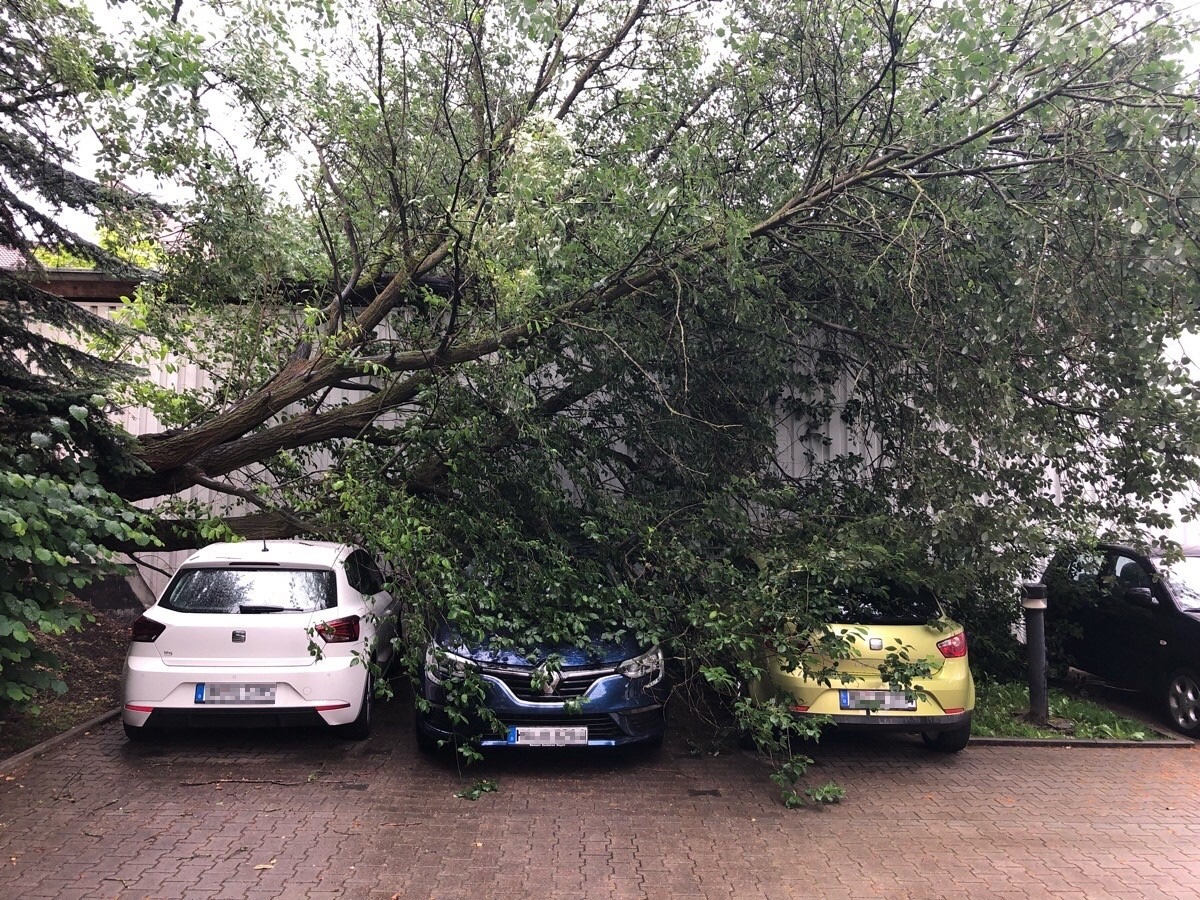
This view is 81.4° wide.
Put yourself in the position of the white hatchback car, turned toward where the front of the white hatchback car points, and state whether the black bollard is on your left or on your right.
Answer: on your right

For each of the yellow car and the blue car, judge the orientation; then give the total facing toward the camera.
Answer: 1

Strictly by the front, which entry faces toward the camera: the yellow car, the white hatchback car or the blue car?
the blue car

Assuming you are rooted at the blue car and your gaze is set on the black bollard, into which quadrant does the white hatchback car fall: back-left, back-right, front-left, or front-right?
back-left

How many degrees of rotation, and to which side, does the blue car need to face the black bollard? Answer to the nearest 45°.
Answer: approximately 90° to its left

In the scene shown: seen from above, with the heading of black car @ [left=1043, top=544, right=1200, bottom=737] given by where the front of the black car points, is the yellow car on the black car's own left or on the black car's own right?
on the black car's own right

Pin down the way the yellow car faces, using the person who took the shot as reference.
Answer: facing away from the viewer

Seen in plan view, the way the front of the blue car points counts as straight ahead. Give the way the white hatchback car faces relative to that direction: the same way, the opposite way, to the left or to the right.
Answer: the opposite way

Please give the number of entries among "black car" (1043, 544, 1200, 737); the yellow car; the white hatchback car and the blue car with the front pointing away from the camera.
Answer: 2

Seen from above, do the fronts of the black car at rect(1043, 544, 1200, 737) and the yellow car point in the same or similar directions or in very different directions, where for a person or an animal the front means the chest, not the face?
very different directions

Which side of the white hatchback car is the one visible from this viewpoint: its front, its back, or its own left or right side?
back

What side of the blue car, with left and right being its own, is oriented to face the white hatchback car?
right
